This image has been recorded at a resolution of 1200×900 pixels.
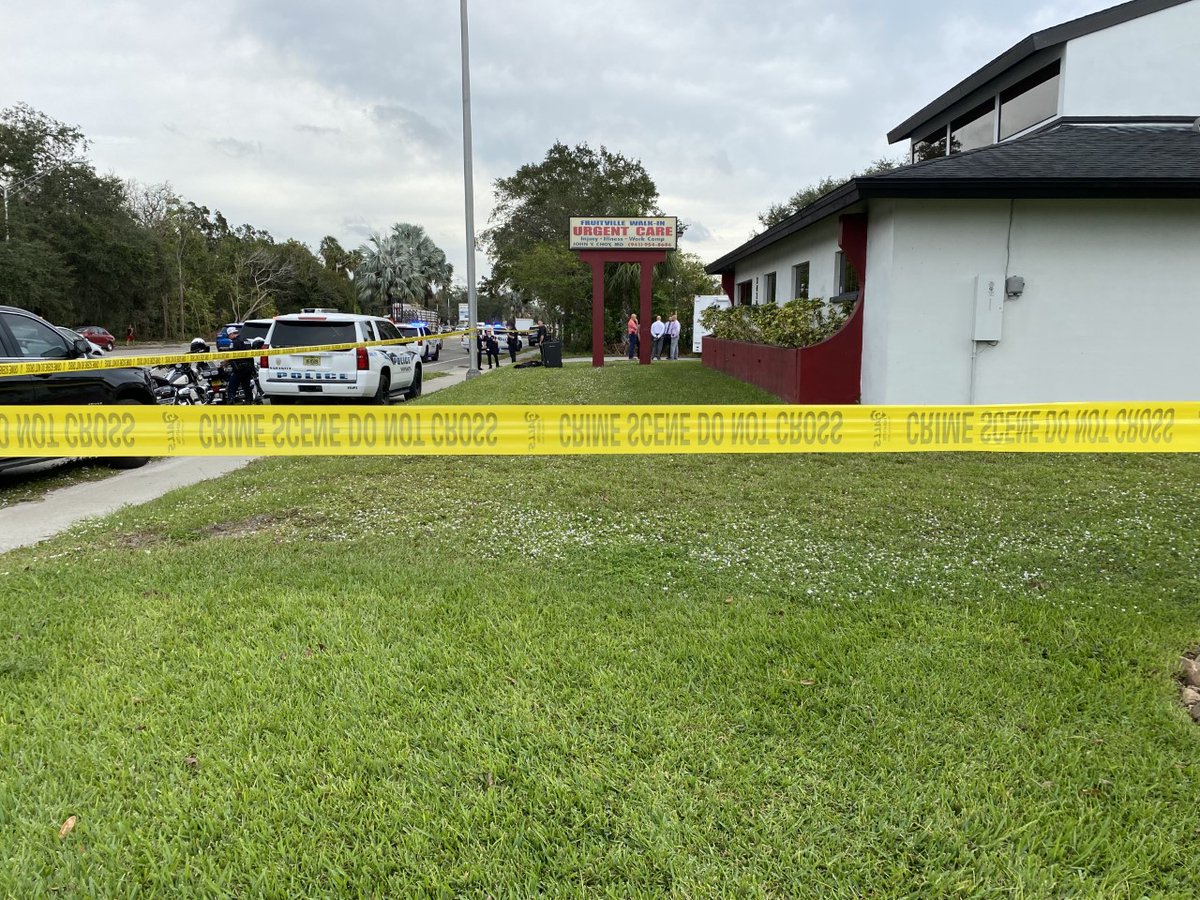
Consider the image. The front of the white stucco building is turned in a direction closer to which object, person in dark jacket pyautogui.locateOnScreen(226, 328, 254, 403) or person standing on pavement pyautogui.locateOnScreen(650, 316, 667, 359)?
the person in dark jacket

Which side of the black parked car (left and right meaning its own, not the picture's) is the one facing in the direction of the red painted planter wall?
front

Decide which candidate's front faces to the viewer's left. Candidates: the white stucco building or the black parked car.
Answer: the white stucco building

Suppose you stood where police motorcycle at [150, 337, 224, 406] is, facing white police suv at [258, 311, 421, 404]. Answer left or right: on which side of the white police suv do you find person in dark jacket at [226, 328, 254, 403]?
left

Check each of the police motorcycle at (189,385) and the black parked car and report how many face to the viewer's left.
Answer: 1

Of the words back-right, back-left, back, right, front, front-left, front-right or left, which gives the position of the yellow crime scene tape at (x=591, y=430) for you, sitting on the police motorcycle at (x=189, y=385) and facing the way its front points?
right

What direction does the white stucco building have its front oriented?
to the viewer's left

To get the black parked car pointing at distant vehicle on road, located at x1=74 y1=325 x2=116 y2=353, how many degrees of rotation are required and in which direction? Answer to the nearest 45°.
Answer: approximately 90° to its left
